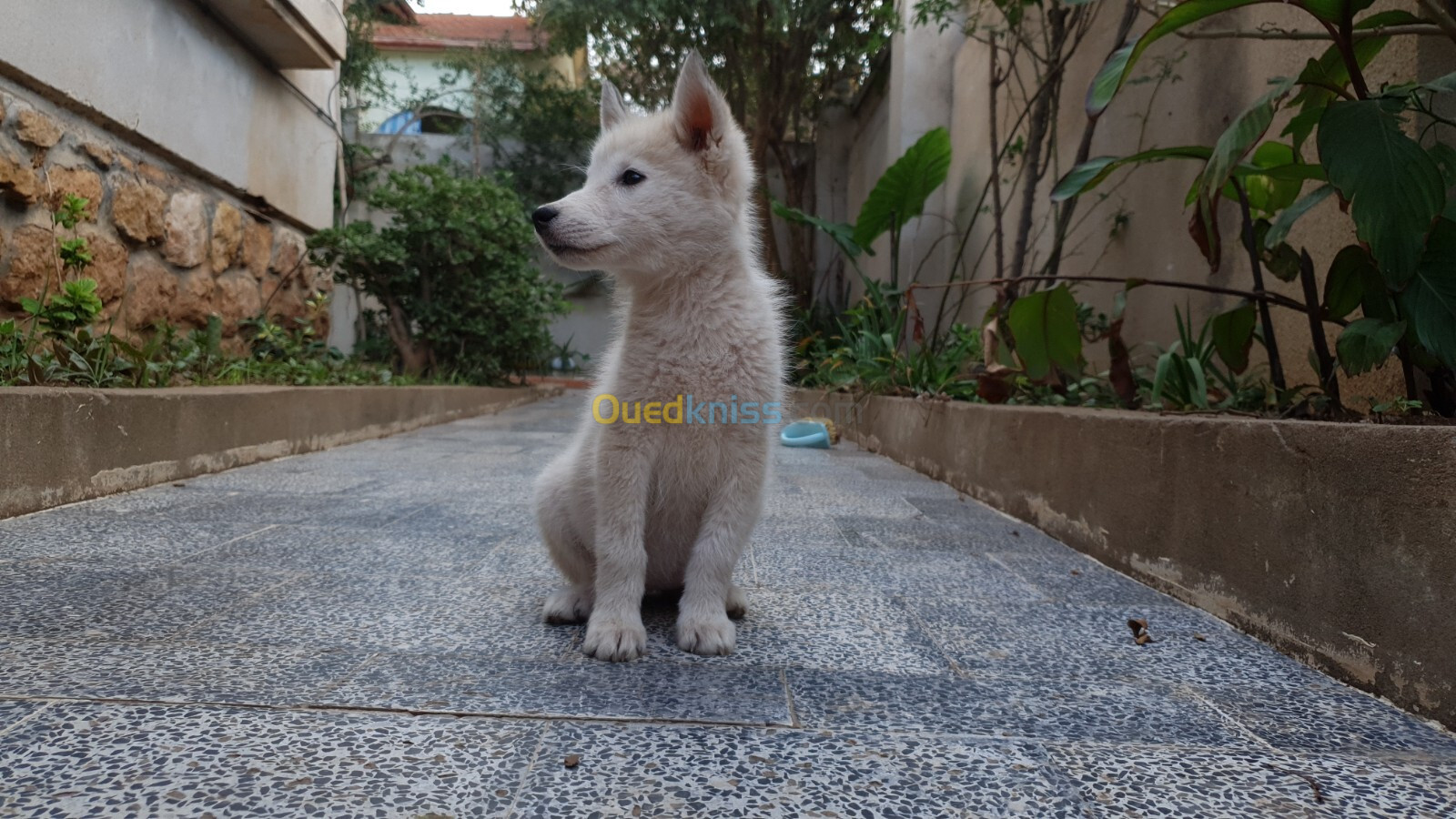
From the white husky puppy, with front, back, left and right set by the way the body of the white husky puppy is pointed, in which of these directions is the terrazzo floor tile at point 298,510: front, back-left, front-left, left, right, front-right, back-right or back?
back-right

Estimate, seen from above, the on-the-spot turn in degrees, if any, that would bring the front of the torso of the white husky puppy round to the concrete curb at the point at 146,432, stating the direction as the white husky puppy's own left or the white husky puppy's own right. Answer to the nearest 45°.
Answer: approximately 135° to the white husky puppy's own right

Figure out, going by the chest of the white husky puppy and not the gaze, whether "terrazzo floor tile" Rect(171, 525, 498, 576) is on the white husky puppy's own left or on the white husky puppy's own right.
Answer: on the white husky puppy's own right

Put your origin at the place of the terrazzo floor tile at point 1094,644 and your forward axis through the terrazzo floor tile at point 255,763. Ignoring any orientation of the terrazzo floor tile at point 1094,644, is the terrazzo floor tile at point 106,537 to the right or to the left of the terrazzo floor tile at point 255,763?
right

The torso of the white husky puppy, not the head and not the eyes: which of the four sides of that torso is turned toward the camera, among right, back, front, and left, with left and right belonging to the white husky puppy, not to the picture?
front

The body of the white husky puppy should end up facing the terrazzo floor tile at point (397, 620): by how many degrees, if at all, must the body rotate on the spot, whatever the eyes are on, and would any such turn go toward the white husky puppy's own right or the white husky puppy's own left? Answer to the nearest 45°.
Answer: approximately 90° to the white husky puppy's own right

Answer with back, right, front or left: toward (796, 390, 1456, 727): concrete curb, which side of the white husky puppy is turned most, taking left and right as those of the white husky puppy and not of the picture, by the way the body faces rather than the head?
left

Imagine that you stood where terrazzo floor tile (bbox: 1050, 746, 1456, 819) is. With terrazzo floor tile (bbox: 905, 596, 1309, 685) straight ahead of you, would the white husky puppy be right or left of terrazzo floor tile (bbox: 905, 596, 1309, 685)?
left

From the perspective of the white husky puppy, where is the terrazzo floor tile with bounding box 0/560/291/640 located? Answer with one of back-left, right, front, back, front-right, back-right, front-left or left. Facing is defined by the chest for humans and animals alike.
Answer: right

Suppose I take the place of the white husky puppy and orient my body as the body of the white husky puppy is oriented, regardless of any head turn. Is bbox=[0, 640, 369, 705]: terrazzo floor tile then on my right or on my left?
on my right

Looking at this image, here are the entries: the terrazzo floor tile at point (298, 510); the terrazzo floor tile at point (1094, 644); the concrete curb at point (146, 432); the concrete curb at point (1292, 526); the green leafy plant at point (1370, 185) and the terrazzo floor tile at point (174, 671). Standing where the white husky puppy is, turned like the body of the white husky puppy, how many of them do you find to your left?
3

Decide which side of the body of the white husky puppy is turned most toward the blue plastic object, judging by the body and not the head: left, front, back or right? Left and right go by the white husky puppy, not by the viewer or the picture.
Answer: back

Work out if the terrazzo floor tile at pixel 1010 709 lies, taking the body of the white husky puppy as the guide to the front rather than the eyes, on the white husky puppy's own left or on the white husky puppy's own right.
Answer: on the white husky puppy's own left

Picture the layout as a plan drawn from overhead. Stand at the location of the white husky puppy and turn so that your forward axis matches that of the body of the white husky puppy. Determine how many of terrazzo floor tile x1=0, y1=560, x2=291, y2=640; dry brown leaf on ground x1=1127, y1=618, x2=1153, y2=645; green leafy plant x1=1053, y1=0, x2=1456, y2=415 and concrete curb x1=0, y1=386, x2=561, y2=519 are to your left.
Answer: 2

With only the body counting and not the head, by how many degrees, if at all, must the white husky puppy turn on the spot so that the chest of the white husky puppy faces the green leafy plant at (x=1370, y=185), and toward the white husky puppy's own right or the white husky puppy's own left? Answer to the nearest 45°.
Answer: approximately 90° to the white husky puppy's own left

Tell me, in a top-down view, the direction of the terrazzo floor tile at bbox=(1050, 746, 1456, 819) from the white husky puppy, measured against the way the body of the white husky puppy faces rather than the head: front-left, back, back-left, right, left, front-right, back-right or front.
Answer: front-left
